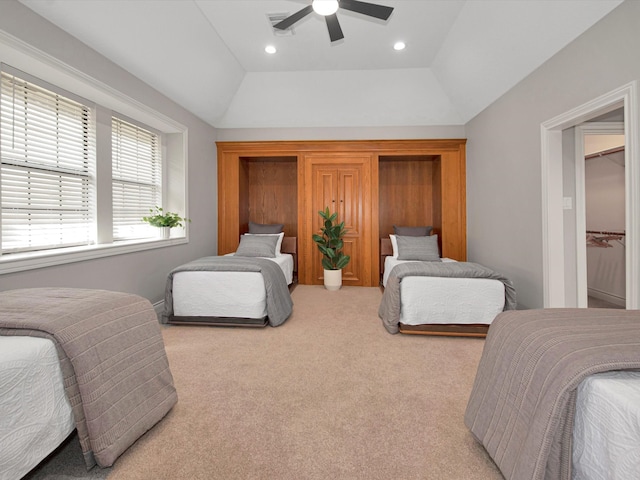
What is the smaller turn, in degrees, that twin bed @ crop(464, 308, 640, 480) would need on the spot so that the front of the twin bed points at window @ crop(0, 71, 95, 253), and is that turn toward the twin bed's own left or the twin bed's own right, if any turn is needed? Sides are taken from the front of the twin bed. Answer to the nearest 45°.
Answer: approximately 45° to the twin bed's own left

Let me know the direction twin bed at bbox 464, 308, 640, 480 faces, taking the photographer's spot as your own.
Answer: facing away from the viewer and to the left of the viewer

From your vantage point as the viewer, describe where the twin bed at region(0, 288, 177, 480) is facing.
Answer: facing away from the viewer and to the right of the viewer

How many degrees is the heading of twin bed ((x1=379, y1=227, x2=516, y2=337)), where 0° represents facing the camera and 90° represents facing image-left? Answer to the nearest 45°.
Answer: approximately 0°

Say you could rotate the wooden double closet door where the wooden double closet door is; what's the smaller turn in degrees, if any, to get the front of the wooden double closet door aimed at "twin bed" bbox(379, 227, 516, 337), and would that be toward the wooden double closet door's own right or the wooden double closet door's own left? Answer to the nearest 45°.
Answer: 0° — it already faces it

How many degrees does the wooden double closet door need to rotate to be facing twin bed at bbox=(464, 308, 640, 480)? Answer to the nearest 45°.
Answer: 0° — it already faces it

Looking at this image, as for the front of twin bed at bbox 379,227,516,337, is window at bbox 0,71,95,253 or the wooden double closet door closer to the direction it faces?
the window

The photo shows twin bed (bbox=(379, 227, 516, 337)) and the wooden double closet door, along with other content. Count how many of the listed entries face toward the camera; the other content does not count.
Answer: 2

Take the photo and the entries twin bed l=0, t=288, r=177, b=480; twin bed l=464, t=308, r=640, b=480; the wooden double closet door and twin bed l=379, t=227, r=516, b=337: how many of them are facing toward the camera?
2
